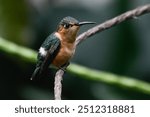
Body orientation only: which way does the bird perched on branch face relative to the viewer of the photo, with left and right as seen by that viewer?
facing to the right of the viewer
